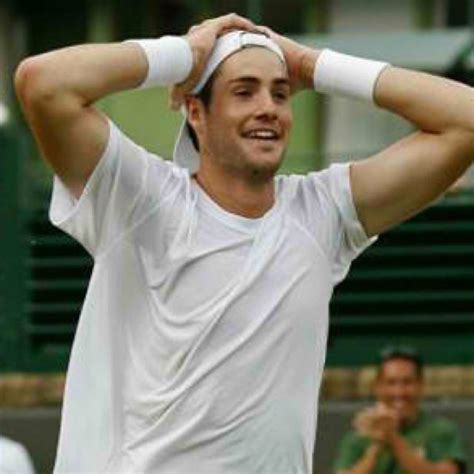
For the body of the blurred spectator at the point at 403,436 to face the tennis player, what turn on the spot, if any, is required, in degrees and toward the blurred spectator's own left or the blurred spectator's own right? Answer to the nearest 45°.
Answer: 0° — they already face them

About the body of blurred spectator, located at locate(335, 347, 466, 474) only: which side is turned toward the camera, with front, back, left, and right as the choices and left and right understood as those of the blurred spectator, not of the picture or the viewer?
front

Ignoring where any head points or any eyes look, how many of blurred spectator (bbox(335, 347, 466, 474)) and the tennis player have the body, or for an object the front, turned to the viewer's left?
0

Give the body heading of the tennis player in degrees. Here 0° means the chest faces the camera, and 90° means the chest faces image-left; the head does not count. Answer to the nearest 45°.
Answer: approximately 315°

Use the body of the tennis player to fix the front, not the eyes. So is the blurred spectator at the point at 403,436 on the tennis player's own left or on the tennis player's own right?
on the tennis player's own left
